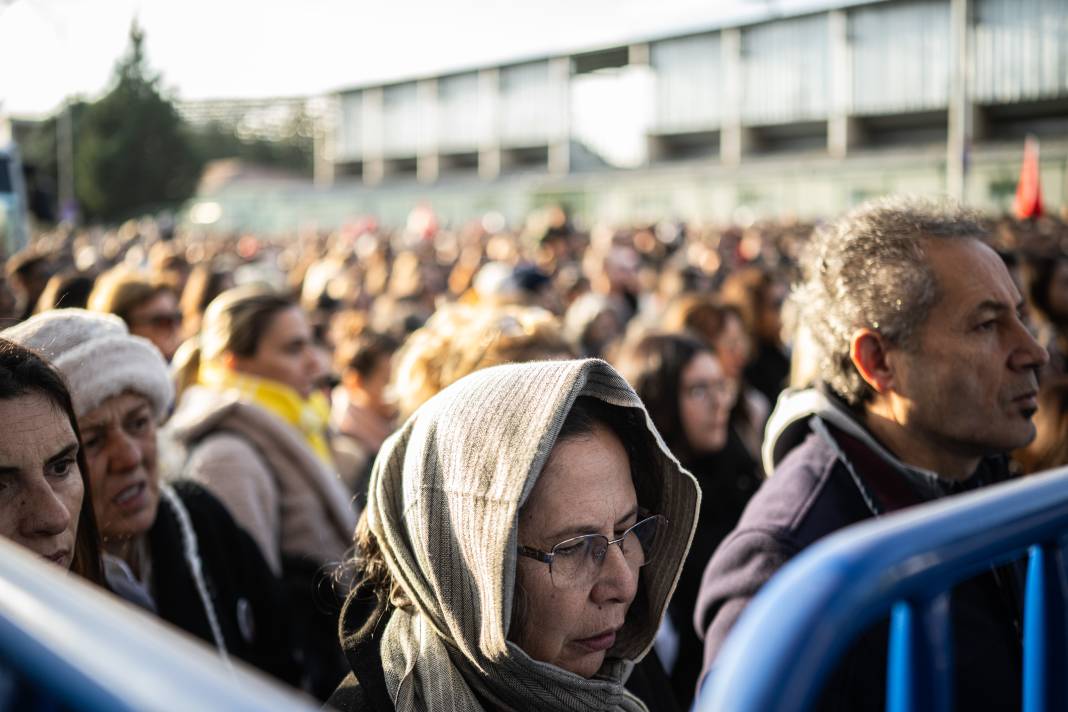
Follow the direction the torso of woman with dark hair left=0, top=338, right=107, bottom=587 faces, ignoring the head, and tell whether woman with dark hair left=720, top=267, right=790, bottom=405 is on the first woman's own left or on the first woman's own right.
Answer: on the first woman's own left

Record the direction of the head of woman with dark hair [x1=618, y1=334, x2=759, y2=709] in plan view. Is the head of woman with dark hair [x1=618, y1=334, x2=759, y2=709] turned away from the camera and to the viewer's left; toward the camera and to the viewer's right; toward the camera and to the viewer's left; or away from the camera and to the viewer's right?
toward the camera and to the viewer's right

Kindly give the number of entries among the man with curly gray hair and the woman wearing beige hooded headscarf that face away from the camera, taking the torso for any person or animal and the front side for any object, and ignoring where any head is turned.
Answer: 0

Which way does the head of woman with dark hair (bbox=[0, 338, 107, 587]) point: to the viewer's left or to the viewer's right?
to the viewer's right

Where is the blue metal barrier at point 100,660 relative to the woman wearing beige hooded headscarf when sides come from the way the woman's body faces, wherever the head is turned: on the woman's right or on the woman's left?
on the woman's right

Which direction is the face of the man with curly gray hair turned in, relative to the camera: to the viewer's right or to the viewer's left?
to the viewer's right

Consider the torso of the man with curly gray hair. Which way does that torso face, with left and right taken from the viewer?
facing to the right of the viewer

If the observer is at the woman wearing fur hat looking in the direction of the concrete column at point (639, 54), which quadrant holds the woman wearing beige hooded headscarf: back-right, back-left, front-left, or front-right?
back-right

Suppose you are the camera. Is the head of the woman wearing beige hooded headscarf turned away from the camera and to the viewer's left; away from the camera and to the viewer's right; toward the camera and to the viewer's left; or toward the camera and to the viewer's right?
toward the camera and to the viewer's right

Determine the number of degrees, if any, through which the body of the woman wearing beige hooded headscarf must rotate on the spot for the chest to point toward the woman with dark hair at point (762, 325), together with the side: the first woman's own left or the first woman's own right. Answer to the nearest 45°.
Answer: approximately 135° to the first woman's own left

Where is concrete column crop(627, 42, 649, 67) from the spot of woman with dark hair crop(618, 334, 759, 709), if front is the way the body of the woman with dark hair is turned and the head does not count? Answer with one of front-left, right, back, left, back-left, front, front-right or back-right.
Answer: back-left

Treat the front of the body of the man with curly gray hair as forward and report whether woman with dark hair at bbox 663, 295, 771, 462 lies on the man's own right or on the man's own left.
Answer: on the man's own left

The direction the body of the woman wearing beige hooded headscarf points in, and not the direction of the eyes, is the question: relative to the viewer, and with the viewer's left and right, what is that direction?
facing the viewer and to the right of the viewer

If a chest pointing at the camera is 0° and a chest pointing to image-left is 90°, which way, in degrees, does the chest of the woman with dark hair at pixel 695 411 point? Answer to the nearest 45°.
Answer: approximately 315°
